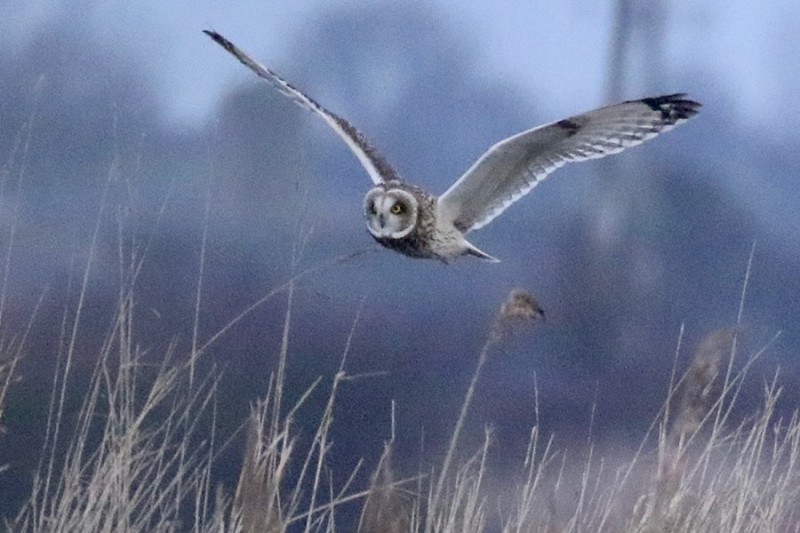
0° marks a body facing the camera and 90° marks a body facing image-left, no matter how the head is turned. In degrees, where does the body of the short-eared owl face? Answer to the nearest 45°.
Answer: approximately 45°
